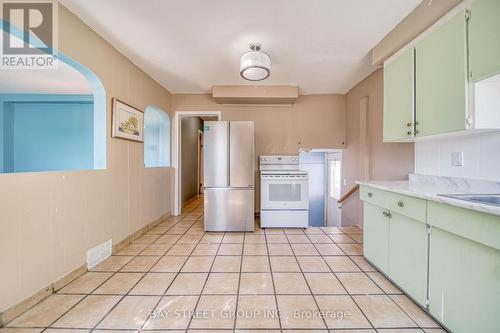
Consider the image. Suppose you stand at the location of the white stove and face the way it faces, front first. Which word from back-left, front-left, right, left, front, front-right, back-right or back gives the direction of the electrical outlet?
front-left

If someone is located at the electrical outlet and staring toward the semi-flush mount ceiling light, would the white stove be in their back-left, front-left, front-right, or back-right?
front-right

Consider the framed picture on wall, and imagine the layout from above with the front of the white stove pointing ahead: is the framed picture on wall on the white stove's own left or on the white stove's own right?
on the white stove's own right

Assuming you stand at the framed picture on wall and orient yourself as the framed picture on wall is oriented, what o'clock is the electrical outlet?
The electrical outlet is roughly at 12 o'clock from the framed picture on wall.

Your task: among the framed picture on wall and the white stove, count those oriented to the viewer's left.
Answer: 0

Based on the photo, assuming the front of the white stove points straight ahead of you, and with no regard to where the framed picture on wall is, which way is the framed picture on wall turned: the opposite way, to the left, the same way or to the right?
to the left

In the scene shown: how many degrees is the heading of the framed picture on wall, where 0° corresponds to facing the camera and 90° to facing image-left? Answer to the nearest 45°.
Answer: approximately 315°

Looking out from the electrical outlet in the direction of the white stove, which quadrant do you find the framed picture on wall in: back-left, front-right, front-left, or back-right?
front-left

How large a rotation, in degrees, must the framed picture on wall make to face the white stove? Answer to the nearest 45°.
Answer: approximately 45° to its left

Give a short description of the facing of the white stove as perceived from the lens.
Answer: facing the viewer
